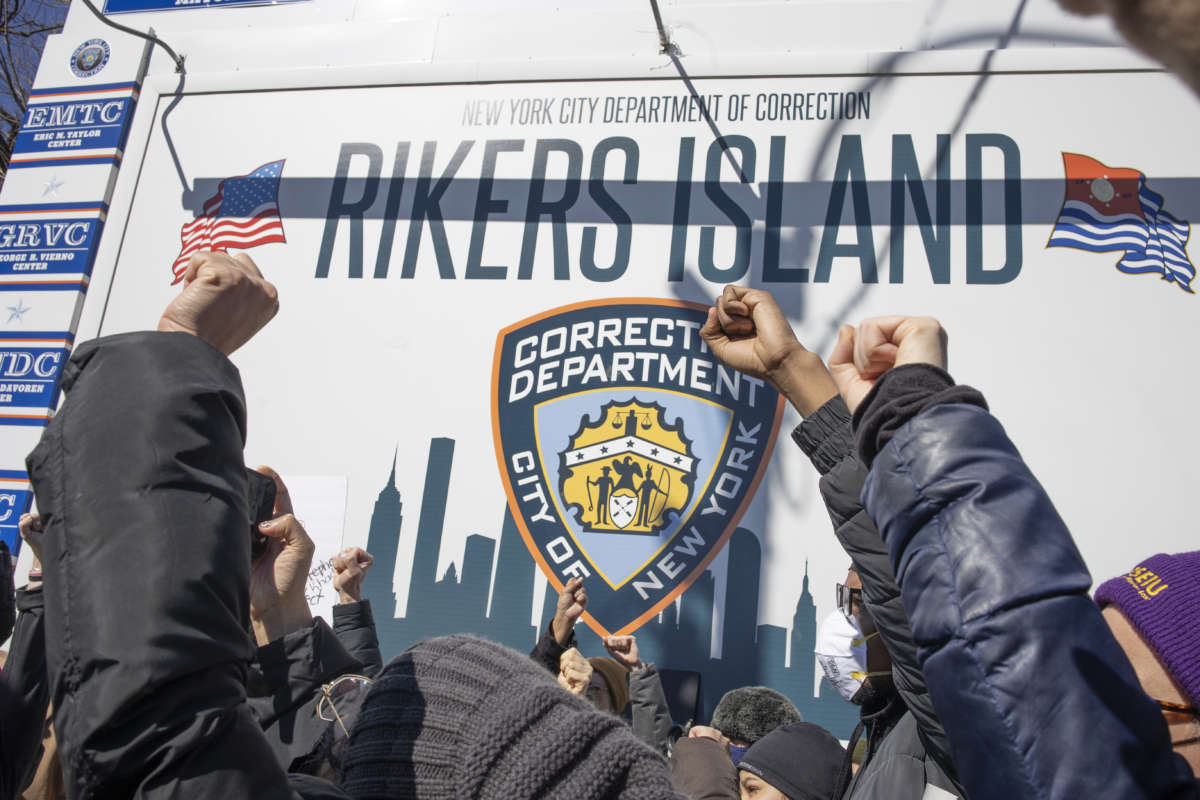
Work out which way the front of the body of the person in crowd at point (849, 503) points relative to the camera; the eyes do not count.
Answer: to the viewer's left

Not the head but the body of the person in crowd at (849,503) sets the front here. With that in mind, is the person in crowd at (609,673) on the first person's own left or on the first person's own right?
on the first person's own right
